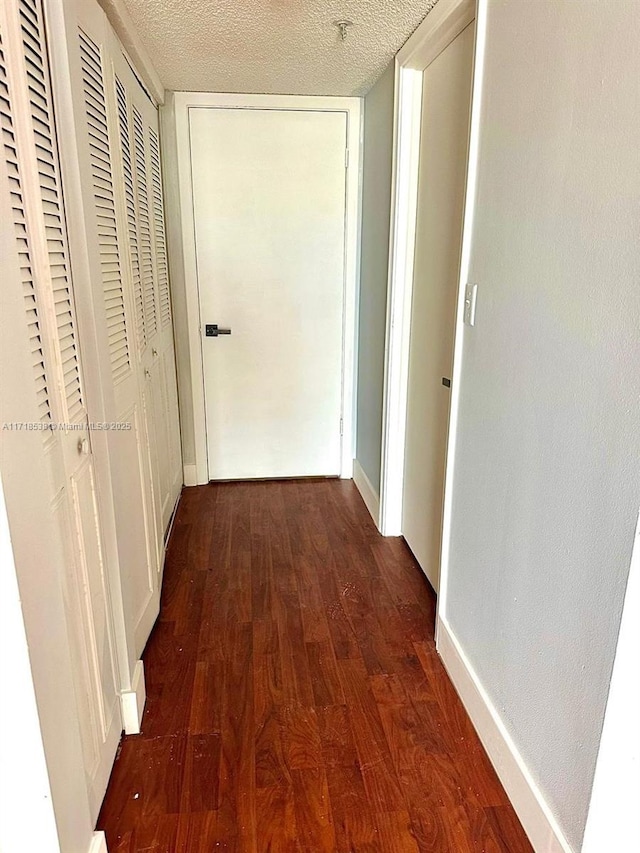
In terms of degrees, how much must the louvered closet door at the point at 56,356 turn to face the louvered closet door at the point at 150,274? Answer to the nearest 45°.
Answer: approximately 90° to its left

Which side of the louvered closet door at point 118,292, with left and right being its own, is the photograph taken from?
right

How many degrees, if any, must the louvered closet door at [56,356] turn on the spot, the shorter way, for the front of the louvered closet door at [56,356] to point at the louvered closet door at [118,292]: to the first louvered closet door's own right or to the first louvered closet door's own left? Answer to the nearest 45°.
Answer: approximately 90° to the first louvered closet door's own left

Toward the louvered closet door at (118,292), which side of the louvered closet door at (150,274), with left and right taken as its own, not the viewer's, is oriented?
right

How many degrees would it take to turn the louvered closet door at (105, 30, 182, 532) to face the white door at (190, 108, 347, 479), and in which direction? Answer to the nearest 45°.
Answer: approximately 45° to its left

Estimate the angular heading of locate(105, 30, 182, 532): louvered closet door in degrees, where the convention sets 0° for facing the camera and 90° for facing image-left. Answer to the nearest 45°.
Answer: approximately 270°

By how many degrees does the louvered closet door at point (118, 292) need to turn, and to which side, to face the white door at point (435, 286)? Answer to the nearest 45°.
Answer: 0° — it already faces it

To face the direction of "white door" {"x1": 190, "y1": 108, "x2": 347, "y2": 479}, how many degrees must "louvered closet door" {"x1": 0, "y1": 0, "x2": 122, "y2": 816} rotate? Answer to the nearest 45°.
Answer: approximately 45° to its left

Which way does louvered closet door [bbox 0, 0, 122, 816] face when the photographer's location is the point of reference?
facing to the right of the viewer
